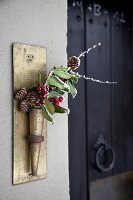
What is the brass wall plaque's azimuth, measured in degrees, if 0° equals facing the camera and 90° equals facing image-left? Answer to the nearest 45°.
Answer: approximately 315°

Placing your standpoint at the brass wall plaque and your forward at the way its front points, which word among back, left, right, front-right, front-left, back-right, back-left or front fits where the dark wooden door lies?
left

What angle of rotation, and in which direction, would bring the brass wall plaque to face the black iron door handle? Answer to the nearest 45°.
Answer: approximately 90° to its left
